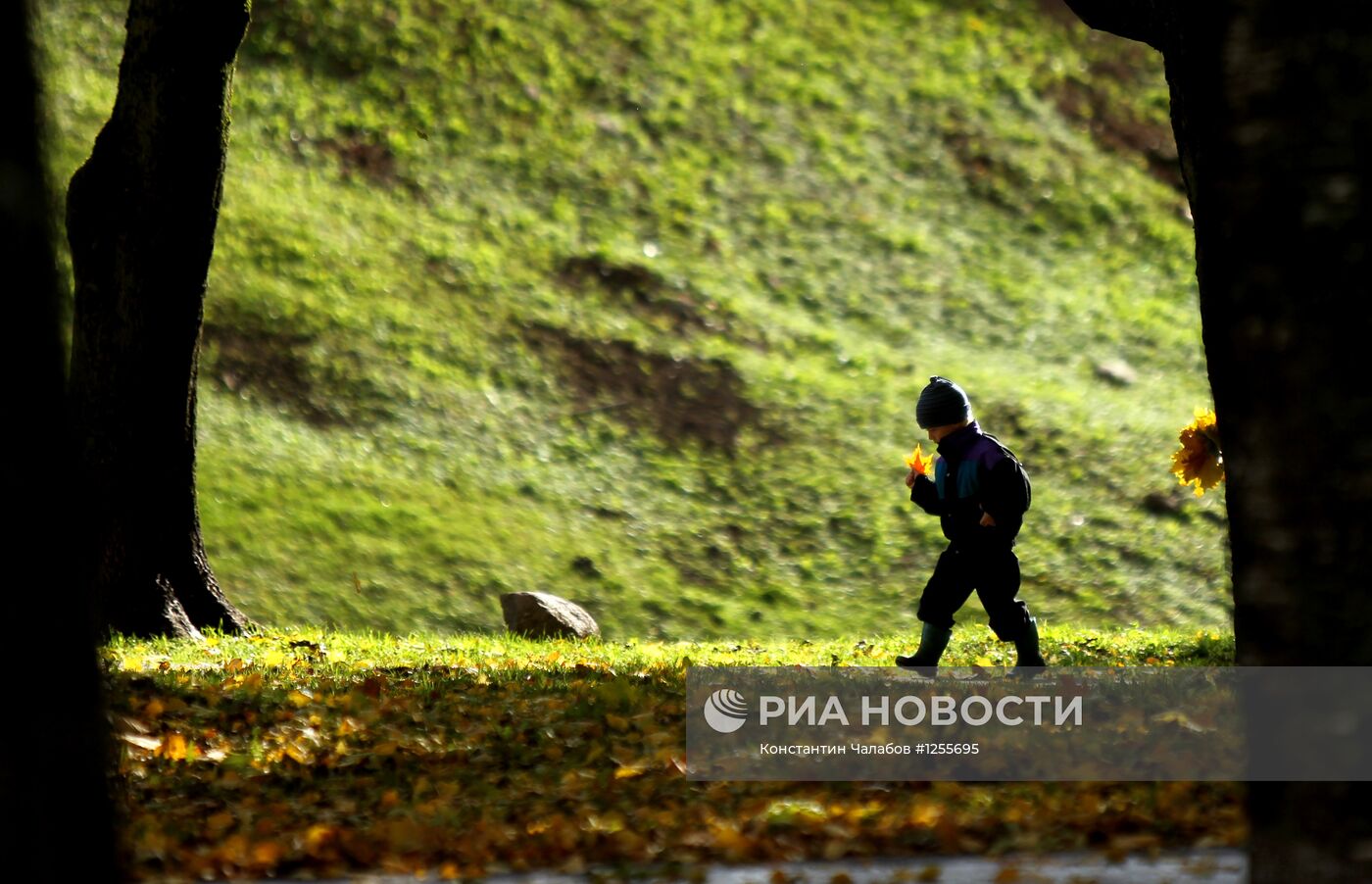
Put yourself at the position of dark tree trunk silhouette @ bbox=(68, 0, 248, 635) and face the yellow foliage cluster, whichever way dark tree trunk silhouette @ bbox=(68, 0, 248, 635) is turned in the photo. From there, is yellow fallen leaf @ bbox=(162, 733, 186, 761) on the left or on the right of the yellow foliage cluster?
right

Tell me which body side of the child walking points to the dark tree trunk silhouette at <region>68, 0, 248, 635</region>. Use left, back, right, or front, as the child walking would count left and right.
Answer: front

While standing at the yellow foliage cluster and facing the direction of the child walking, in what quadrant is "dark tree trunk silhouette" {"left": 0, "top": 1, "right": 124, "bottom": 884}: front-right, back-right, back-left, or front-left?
front-left

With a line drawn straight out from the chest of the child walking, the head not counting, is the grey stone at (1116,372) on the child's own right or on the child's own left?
on the child's own right

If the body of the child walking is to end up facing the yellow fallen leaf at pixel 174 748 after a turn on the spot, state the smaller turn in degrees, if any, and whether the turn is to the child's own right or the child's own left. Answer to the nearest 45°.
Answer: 0° — they already face it

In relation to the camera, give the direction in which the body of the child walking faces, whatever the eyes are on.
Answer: to the viewer's left

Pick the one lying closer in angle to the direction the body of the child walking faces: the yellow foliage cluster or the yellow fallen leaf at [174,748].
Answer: the yellow fallen leaf

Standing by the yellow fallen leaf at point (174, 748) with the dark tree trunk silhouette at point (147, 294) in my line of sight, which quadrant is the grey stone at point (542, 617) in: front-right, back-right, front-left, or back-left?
front-right

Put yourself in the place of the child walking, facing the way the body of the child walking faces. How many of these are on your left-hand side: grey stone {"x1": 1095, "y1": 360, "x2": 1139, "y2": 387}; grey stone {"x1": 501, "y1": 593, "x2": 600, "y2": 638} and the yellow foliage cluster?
0

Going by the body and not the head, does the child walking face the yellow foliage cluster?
no

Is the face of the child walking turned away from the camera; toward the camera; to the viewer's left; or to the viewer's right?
to the viewer's left

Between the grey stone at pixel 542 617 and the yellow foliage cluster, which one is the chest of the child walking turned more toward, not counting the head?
the grey stone
